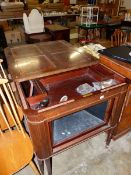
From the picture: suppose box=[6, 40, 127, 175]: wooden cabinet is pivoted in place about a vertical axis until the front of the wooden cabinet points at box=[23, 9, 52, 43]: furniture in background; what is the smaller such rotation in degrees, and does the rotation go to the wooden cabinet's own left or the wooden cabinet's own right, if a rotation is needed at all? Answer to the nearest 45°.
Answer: approximately 135° to the wooden cabinet's own left

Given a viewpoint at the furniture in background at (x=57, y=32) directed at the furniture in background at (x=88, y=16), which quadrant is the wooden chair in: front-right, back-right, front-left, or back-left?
back-right

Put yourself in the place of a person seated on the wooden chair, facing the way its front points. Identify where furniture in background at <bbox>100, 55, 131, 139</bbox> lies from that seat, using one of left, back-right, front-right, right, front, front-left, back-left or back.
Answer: front-left

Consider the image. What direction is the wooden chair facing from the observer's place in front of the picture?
facing the viewer and to the right of the viewer

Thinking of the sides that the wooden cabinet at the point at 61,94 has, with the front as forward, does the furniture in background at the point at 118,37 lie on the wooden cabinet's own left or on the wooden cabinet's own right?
on the wooden cabinet's own left

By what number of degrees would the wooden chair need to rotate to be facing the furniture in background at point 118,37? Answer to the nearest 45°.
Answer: approximately 90° to its left

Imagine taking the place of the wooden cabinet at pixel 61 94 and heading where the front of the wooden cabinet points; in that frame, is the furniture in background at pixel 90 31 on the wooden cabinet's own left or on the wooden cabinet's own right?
on the wooden cabinet's own left

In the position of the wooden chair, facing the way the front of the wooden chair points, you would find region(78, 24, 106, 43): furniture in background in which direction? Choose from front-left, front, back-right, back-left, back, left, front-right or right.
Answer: left

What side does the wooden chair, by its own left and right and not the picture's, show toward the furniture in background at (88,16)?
left

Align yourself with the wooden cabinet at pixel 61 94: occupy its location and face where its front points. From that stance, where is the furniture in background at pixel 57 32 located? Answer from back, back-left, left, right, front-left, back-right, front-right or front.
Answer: back-left
